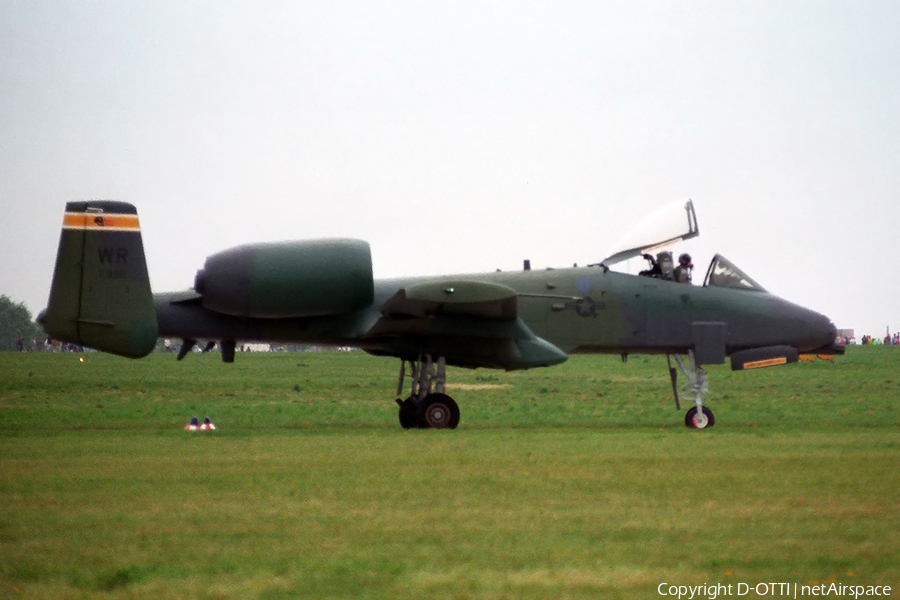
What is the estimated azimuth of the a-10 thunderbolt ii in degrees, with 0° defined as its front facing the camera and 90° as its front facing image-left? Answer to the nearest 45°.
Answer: approximately 270°
